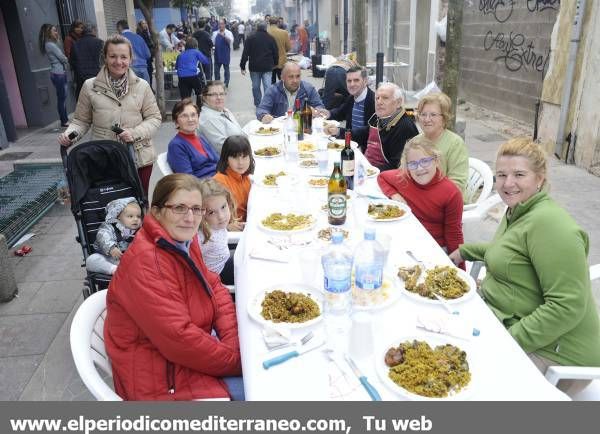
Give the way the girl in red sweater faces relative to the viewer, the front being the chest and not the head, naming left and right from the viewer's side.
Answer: facing the viewer and to the left of the viewer

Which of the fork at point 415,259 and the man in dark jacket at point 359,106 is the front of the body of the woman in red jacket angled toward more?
the fork

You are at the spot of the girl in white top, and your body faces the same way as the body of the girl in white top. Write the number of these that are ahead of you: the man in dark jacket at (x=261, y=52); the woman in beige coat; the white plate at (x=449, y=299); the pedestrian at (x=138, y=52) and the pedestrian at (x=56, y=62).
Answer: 1

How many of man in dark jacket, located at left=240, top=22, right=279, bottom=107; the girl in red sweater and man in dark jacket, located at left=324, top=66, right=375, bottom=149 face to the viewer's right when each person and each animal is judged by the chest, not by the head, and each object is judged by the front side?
0

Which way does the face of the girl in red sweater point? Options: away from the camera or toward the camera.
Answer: toward the camera

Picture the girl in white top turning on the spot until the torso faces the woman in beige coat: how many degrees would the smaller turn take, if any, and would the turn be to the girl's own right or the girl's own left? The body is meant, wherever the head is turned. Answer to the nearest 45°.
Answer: approximately 180°

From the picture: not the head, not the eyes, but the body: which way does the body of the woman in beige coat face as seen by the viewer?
toward the camera

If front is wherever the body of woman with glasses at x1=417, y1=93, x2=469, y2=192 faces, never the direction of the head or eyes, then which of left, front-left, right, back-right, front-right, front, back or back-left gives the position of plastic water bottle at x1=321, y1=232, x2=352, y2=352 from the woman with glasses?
front-left

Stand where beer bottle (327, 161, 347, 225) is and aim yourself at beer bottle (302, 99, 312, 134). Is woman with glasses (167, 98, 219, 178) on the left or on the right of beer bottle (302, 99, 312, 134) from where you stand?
left

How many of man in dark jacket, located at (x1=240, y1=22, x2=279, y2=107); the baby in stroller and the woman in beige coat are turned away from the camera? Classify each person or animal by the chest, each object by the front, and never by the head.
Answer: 1

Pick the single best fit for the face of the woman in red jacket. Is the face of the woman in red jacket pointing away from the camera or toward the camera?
toward the camera

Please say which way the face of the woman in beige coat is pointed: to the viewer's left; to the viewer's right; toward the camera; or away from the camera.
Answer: toward the camera
